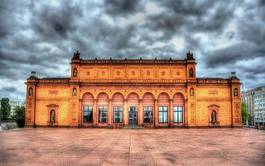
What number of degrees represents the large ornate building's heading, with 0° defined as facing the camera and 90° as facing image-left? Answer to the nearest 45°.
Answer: approximately 0°
